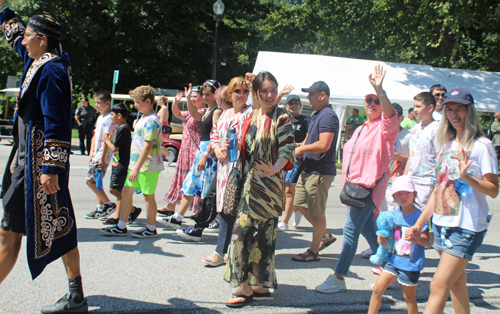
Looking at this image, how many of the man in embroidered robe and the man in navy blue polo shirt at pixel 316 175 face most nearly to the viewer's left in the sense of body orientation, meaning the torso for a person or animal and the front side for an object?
2

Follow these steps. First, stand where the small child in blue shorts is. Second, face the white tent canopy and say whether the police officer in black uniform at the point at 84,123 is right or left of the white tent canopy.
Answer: left

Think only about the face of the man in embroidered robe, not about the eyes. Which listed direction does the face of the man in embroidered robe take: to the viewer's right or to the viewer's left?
to the viewer's left

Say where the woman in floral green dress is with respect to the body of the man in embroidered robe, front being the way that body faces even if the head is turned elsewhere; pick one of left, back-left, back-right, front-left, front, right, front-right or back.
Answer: back

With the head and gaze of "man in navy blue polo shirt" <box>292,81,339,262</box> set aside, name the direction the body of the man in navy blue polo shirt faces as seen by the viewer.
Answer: to the viewer's left

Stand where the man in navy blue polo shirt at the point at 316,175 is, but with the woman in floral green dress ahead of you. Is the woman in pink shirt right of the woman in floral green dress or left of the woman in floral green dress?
left

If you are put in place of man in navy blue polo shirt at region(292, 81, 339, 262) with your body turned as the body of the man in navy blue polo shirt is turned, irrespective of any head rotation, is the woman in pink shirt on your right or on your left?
on your left

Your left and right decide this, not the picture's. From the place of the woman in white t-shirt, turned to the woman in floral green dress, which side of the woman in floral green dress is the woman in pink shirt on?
right

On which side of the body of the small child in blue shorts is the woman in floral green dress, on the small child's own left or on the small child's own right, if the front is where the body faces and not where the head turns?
on the small child's own right
